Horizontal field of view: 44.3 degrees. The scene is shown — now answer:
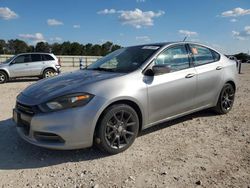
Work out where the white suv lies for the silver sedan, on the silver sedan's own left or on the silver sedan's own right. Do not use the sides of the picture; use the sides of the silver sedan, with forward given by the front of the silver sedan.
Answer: on the silver sedan's own right
